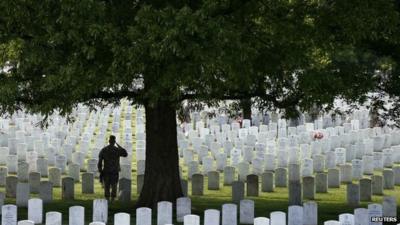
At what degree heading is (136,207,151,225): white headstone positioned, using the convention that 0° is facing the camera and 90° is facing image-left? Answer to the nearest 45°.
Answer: approximately 0°

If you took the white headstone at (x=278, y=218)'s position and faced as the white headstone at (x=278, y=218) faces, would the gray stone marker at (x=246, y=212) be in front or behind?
behind

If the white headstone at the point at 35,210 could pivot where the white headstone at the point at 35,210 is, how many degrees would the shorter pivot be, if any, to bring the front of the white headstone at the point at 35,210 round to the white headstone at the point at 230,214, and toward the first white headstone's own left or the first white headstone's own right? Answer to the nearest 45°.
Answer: approximately 90° to the first white headstone's own left

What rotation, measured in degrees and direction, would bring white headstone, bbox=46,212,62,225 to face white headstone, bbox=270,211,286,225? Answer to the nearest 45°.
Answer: approximately 90° to its left

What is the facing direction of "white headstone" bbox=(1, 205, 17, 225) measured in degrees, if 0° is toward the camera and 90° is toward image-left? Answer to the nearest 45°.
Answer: approximately 0°

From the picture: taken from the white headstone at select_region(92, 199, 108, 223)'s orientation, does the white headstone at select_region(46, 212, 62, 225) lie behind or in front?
in front
